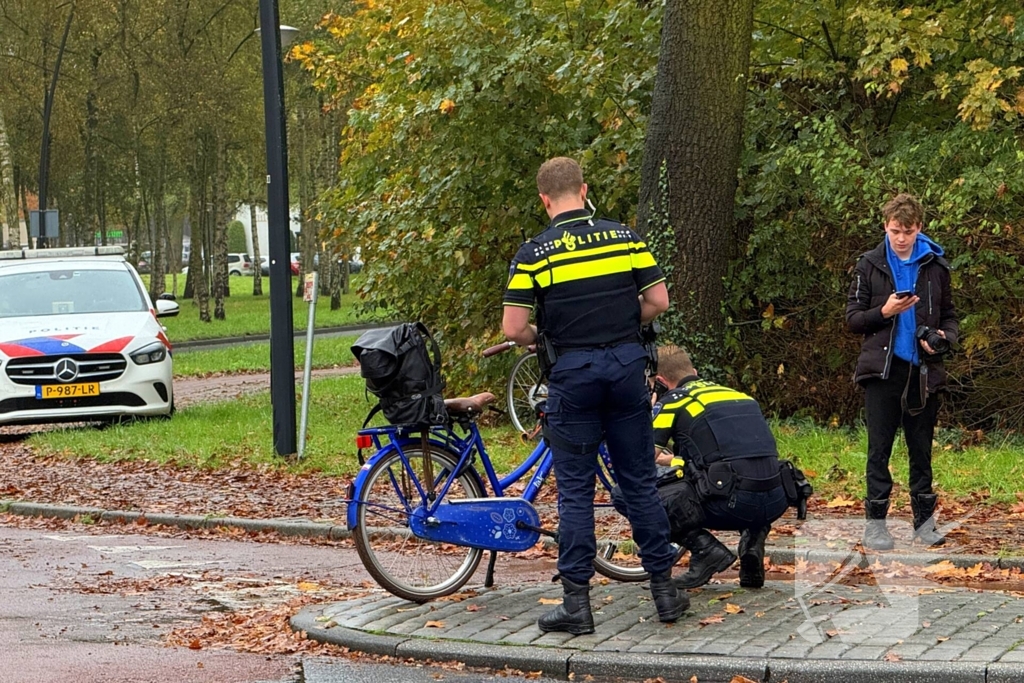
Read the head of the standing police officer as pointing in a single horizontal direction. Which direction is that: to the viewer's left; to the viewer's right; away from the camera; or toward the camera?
away from the camera

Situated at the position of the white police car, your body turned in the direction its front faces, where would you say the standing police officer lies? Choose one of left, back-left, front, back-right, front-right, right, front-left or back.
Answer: front

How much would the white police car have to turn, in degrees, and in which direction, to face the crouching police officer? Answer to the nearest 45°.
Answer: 0° — it already faces them

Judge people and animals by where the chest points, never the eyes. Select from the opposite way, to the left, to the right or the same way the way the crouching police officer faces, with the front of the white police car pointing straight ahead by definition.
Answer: the opposite way

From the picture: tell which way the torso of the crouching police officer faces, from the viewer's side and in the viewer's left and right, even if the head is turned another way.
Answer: facing away from the viewer and to the left of the viewer

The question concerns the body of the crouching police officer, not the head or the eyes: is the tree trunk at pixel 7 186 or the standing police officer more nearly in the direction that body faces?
the tree trunk

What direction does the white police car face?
toward the camera

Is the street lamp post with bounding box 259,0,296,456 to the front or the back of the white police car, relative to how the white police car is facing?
to the front

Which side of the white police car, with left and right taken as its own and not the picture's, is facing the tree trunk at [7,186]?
back

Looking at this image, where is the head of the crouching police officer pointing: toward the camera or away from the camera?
away from the camera

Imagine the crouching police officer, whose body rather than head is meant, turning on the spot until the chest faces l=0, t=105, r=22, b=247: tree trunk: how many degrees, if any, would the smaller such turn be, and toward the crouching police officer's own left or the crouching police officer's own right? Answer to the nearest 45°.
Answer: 0° — they already face it

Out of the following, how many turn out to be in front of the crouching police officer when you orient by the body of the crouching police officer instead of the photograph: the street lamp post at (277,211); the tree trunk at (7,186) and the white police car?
3

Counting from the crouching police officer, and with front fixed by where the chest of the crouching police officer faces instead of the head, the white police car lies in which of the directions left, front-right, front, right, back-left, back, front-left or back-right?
front

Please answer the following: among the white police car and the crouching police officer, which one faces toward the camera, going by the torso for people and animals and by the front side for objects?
the white police car

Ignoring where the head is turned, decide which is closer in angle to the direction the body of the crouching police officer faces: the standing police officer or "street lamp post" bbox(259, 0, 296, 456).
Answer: the street lamp post
